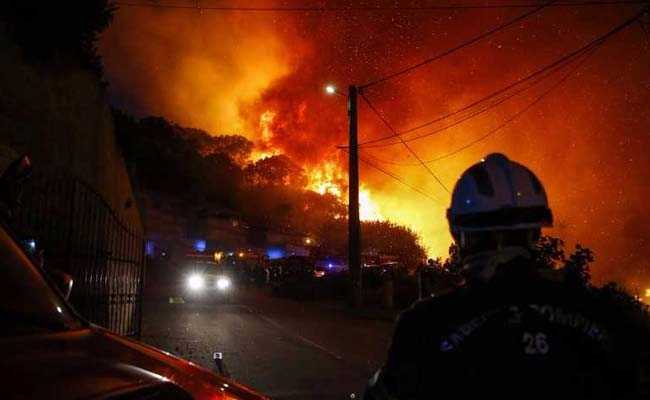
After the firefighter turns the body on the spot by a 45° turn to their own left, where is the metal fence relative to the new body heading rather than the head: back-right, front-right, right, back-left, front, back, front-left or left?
front

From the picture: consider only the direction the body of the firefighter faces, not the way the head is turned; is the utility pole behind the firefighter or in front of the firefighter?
in front

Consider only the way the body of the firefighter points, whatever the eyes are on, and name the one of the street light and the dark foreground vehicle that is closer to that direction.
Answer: the street light

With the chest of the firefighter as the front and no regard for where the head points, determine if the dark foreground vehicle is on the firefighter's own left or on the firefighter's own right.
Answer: on the firefighter's own left

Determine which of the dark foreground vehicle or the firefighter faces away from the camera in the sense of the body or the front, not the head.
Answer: the firefighter

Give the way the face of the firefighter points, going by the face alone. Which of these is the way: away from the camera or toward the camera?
away from the camera

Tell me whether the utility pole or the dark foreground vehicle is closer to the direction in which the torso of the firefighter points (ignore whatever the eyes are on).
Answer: the utility pole

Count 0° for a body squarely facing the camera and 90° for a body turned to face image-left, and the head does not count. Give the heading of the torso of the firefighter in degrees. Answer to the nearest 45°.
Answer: approximately 180°
